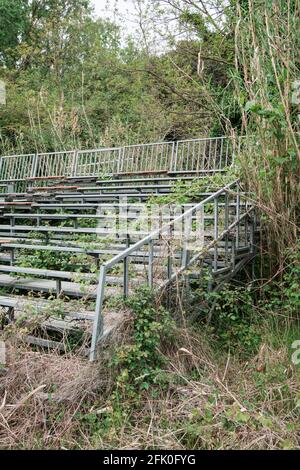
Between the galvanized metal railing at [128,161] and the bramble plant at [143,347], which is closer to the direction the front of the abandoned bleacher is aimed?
the bramble plant

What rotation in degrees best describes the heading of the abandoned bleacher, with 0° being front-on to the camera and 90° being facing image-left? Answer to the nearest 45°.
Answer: approximately 45°

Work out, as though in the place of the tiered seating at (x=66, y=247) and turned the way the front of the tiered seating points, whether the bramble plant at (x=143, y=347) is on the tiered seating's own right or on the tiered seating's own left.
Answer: on the tiered seating's own left

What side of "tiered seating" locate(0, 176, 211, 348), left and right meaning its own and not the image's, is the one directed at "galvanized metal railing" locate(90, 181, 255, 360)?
left
